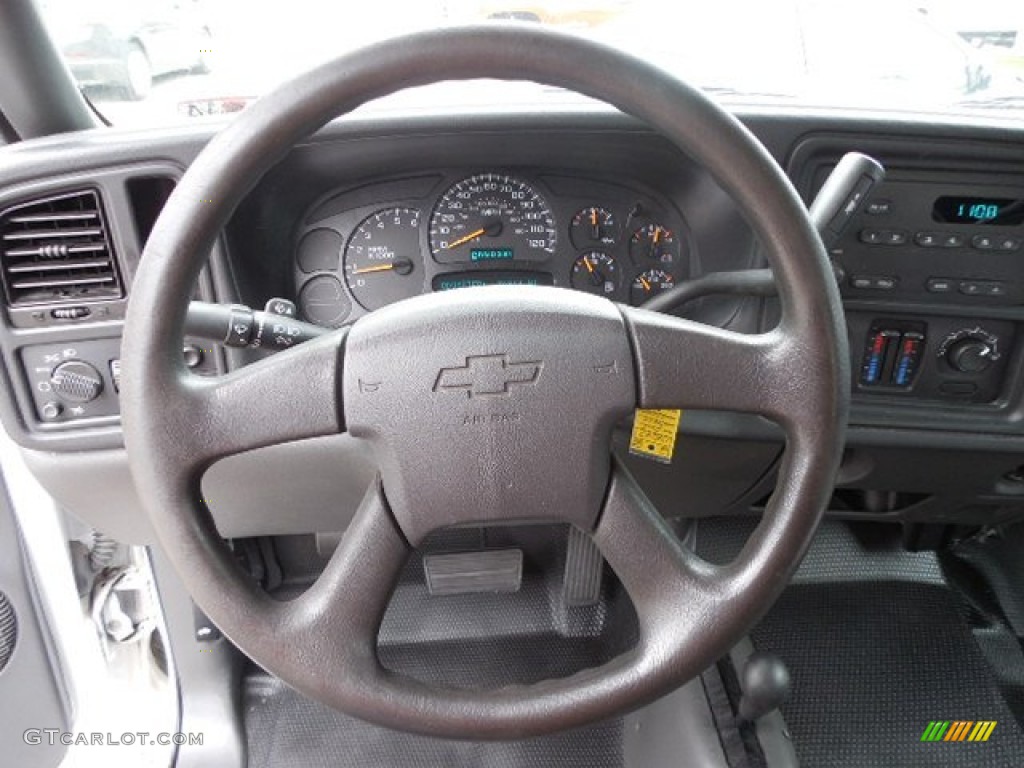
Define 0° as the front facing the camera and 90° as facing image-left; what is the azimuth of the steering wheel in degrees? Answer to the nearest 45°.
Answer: approximately 0°
